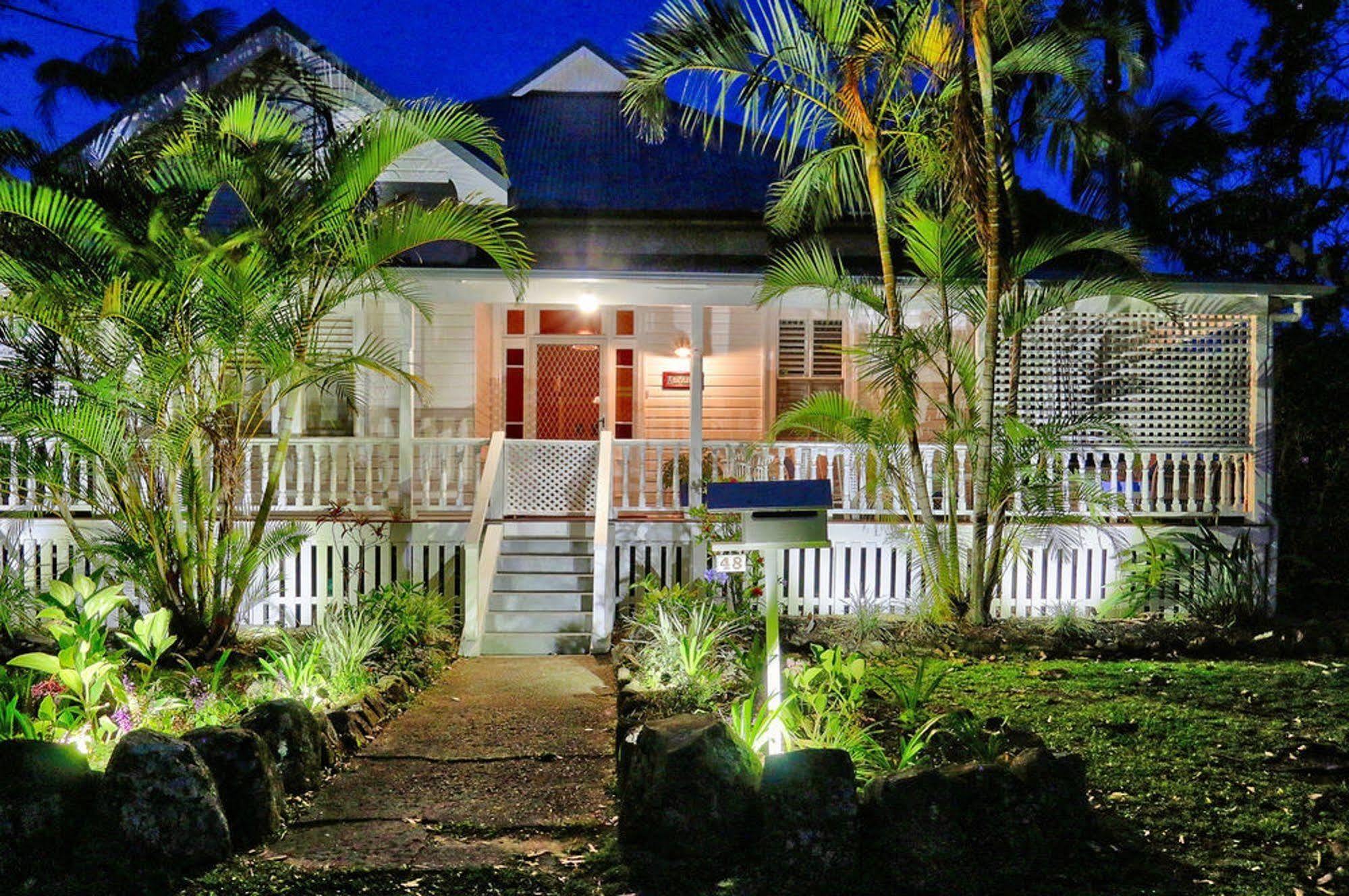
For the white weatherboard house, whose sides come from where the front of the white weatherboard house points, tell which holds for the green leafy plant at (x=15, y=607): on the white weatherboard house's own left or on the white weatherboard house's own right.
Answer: on the white weatherboard house's own right

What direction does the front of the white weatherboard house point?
toward the camera

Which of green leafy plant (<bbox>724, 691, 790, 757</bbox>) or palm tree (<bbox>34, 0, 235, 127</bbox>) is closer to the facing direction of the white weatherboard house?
the green leafy plant

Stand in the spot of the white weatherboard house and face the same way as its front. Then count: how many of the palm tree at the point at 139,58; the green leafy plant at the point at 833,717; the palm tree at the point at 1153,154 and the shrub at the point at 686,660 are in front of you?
2

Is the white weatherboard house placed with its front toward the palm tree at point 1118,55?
no

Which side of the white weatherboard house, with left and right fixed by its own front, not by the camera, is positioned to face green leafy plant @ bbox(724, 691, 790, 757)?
front

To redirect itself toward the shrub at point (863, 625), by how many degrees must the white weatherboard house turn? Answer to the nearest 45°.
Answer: approximately 45° to its left

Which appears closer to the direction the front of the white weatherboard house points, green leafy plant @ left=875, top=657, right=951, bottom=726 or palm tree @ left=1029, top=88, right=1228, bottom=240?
the green leafy plant

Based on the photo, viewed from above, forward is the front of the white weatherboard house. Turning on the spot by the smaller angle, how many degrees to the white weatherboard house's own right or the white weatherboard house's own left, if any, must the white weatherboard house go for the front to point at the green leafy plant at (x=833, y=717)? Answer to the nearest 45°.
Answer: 0° — it already faces it

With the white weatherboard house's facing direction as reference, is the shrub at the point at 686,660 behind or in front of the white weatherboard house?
in front

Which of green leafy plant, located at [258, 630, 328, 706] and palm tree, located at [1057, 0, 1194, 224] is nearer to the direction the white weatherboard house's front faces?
the green leafy plant

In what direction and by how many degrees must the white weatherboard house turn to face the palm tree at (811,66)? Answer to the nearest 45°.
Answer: approximately 45° to its left

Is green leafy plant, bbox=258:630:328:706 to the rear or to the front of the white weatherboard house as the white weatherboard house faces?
to the front

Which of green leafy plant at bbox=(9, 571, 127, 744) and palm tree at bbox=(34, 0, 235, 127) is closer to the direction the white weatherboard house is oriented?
the green leafy plant
